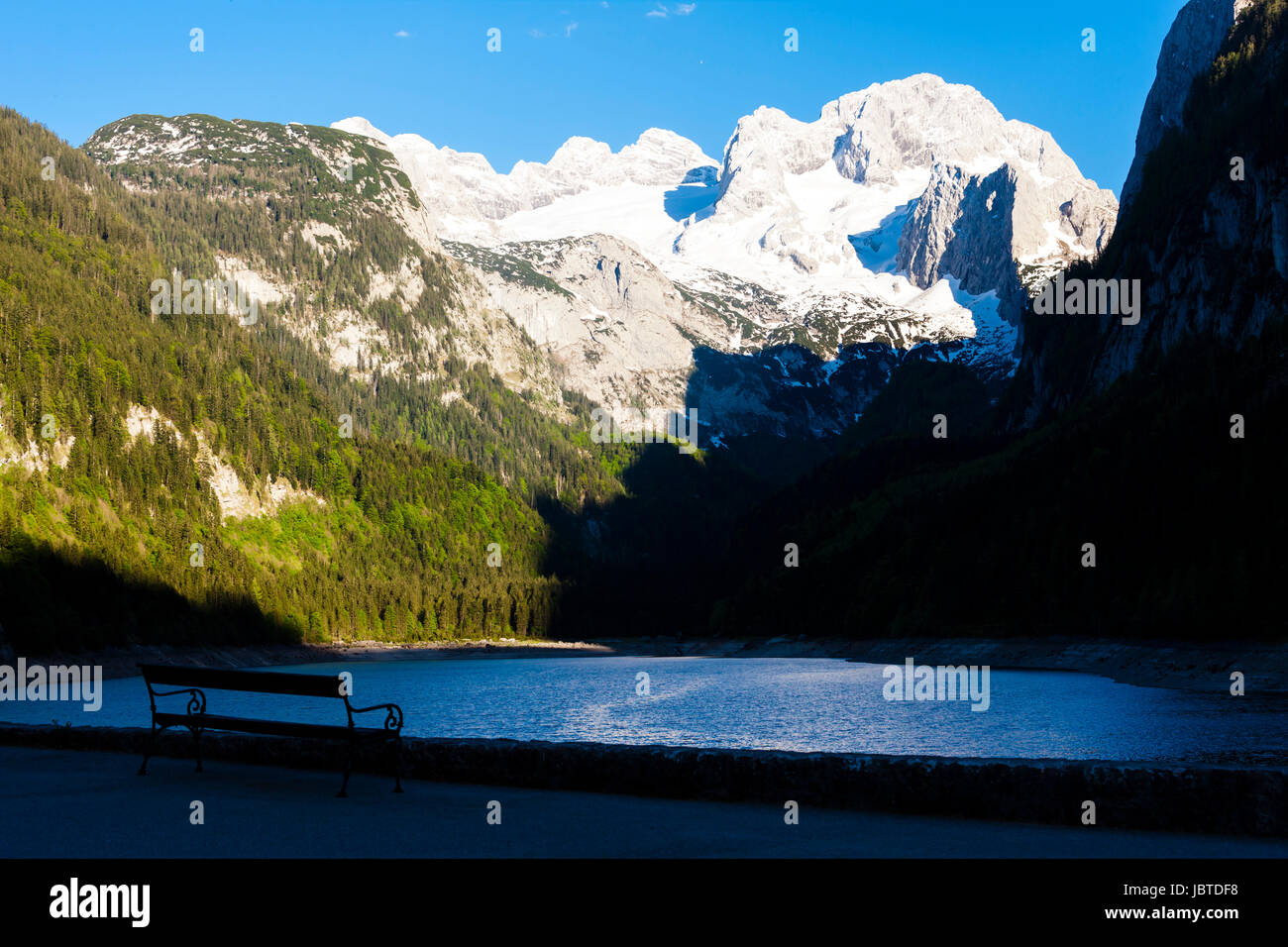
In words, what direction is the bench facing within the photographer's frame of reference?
facing away from the viewer and to the right of the viewer
